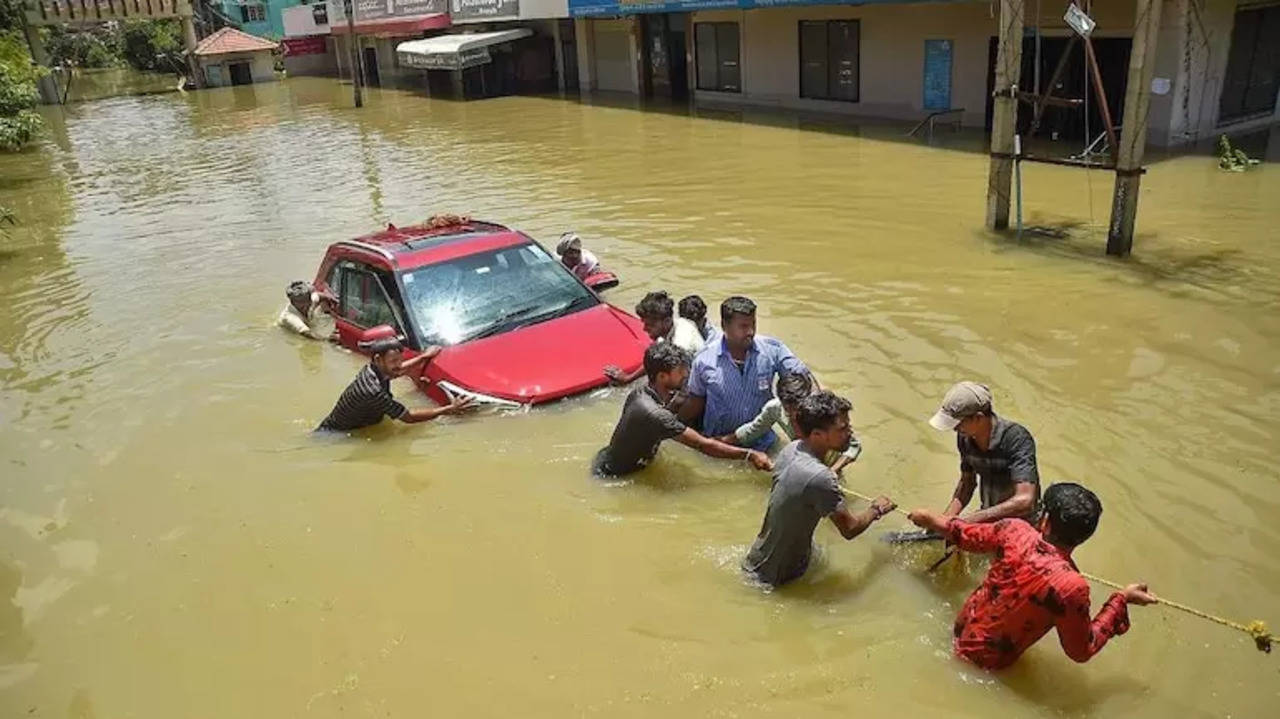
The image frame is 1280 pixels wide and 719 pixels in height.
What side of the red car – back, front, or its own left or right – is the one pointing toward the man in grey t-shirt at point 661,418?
front

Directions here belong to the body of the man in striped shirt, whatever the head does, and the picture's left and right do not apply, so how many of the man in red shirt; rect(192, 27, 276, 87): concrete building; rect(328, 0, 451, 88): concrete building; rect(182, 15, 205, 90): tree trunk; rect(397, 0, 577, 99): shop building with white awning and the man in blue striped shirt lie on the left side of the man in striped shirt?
4

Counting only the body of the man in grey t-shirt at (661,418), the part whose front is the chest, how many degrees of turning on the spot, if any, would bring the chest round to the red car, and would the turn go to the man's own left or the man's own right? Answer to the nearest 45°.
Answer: approximately 135° to the man's own left

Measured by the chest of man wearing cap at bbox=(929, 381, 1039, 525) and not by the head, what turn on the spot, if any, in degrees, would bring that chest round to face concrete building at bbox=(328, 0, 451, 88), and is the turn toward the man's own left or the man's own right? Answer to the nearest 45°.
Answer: approximately 90° to the man's own right

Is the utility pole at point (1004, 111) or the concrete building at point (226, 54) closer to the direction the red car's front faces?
the utility pole

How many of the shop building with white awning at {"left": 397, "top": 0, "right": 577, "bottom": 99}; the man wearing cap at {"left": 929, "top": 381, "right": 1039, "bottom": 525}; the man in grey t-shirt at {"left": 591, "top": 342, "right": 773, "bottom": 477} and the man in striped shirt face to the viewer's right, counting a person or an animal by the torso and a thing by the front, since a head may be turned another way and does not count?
2

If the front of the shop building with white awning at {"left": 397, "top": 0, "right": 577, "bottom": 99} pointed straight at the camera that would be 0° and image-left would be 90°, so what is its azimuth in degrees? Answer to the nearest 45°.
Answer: approximately 45°

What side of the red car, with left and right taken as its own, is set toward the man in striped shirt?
right

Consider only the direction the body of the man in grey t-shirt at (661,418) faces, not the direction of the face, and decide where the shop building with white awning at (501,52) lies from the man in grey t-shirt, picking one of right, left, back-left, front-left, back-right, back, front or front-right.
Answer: left

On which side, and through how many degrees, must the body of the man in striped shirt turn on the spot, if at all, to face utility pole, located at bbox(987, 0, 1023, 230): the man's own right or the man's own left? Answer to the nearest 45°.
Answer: approximately 45° to the man's own left

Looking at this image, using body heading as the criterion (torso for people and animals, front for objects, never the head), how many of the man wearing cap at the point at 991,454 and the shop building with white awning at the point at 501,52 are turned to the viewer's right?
0

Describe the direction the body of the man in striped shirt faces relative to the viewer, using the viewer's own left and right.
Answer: facing to the right of the viewer

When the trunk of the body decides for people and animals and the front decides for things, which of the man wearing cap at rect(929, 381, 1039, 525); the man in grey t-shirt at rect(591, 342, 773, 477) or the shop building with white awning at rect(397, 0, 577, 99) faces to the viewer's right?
the man in grey t-shirt

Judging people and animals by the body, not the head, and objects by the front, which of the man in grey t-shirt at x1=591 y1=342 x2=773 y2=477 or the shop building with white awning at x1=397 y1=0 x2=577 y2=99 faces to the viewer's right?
the man in grey t-shirt

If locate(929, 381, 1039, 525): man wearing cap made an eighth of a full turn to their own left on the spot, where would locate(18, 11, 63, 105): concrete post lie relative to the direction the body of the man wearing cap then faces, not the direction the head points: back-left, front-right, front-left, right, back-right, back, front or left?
back-right

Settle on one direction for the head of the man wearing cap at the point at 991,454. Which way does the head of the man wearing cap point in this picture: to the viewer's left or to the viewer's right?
to the viewer's left

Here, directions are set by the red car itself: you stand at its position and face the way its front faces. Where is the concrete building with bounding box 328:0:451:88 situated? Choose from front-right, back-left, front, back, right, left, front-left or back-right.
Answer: back-left

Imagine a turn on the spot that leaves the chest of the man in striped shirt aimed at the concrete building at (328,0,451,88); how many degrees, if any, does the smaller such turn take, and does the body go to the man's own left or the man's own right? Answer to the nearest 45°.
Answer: approximately 90° to the man's own left
